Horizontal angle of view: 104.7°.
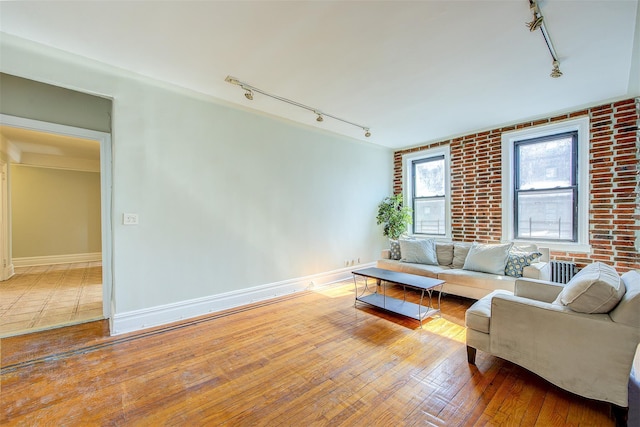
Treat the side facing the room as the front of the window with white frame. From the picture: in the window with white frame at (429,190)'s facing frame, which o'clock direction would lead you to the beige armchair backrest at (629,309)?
The beige armchair backrest is roughly at 10 o'clock from the window with white frame.

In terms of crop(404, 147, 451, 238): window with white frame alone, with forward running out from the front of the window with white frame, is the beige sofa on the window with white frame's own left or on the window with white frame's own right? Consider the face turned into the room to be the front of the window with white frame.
on the window with white frame's own left

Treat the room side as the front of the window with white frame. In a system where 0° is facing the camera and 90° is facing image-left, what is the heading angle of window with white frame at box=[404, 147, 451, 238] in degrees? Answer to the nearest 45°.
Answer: approximately 45°

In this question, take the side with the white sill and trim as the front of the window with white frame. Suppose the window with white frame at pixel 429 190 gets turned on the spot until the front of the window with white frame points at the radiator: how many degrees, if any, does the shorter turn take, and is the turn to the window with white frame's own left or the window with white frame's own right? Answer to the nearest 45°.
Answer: approximately 90° to the window with white frame's own left

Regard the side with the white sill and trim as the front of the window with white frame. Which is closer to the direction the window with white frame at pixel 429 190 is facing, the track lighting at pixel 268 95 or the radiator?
the track lighting

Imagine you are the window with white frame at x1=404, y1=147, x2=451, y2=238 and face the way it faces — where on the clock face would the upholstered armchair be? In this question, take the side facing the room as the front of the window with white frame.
The upholstered armchair is roughly at 10 o'clock from the window with white frame.

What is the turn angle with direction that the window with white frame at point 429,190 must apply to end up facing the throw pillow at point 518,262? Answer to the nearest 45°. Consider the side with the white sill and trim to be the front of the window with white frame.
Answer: approximately 90° to its left
